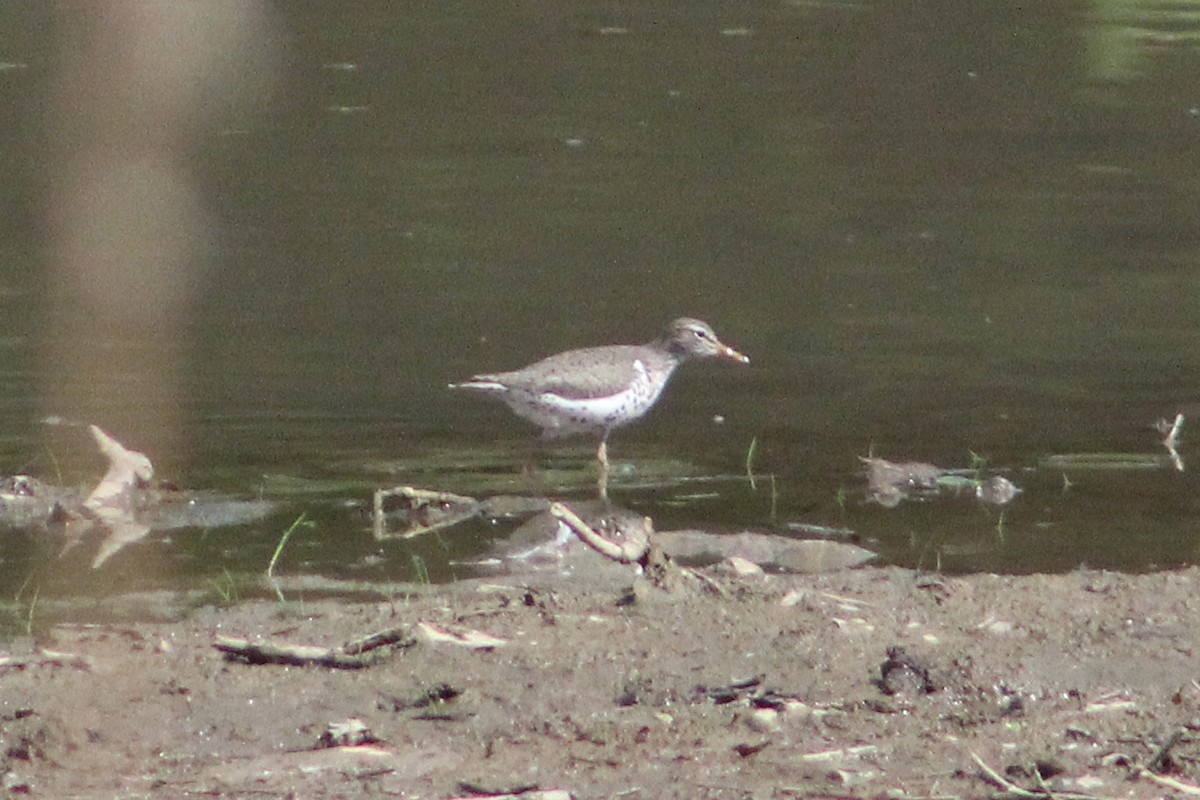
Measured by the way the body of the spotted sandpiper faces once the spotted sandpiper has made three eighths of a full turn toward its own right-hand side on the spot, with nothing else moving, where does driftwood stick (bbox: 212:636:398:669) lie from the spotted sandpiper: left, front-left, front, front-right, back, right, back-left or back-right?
front-left

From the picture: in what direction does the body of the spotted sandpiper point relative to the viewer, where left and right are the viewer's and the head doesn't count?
facing to the right of the viewer

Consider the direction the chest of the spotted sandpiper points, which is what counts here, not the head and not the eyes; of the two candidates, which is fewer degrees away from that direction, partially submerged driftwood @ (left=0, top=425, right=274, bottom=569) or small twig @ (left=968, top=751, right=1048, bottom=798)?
the small twig

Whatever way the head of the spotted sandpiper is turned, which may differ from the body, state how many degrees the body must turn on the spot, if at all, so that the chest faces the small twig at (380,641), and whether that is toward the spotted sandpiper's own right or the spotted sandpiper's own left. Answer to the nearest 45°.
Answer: approximately 90° to the spotted sandpiper's own right

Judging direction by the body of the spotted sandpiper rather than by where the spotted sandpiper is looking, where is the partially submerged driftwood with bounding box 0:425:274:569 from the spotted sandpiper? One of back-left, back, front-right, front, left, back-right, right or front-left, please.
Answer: back-right

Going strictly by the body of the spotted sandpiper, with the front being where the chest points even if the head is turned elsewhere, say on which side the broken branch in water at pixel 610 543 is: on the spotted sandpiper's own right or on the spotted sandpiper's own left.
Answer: on the spotted sandpiper's own right

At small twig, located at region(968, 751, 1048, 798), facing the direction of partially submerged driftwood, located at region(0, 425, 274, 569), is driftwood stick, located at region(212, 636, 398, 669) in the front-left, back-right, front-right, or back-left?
front-left

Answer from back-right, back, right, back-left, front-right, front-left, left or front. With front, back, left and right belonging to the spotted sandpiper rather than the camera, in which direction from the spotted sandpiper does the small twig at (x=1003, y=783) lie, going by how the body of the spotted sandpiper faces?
right

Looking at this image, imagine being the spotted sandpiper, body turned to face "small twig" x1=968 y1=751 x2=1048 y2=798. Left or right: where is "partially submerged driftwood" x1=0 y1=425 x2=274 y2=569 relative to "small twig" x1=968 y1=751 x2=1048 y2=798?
right
